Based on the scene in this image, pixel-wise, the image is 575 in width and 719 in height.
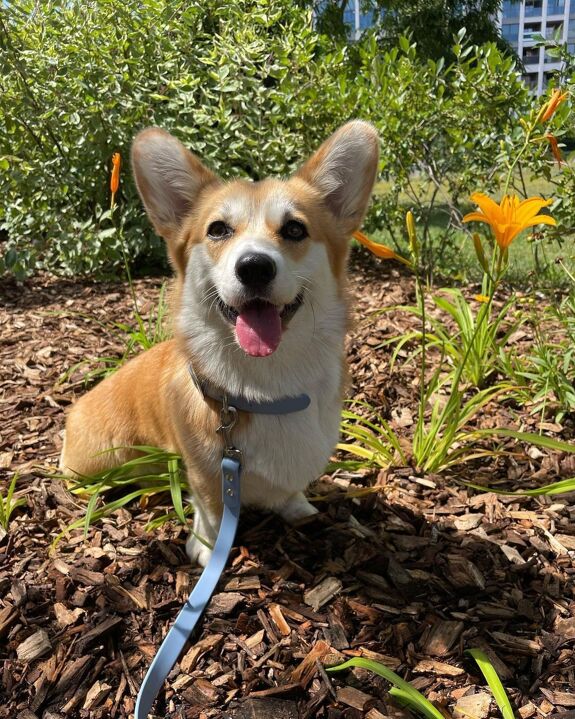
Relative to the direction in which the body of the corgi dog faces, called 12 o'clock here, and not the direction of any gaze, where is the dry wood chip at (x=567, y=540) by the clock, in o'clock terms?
The dry wood chip is roughly at 11 o'clock from the corgi dog.

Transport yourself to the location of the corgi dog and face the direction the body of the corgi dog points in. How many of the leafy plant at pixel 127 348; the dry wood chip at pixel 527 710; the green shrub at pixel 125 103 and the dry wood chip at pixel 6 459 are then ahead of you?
1

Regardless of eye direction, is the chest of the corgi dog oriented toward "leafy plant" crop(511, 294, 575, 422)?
no

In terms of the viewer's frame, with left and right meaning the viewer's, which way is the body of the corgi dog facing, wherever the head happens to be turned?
facing the viewer and to the right of the viewer

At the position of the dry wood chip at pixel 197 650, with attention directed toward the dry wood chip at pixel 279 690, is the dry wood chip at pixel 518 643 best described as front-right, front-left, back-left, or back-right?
front-left

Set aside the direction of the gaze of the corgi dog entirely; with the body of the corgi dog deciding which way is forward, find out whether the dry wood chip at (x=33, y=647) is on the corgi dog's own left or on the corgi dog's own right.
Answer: on the corgi dog's own right

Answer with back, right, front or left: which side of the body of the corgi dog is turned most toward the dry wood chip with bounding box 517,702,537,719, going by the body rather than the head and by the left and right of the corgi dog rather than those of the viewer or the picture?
front

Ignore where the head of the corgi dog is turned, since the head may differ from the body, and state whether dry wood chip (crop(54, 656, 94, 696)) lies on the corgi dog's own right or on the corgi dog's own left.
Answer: on the corgi dog's own right

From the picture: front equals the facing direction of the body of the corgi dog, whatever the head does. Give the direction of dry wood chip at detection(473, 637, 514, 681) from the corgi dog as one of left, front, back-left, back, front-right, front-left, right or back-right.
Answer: front

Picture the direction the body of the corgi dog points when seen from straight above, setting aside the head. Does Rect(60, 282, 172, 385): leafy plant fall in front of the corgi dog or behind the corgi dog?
behind
